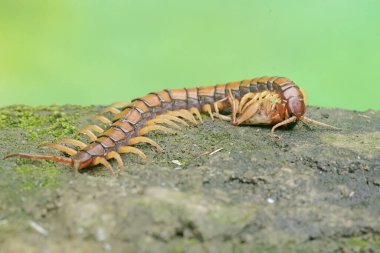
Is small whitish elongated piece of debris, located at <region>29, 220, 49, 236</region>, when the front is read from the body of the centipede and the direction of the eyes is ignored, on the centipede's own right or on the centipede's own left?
on the centipede's own right

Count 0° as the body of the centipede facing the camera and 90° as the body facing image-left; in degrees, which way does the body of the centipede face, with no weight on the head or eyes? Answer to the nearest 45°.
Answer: approximately 270°
